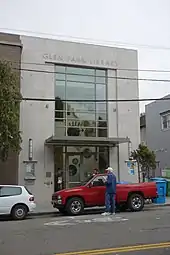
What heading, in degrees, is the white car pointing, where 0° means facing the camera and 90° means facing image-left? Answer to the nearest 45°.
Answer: approximately 90°

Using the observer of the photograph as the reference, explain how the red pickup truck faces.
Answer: facing to the left of the viewer

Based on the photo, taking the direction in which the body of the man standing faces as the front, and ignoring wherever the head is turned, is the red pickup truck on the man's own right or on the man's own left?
on the man's own right

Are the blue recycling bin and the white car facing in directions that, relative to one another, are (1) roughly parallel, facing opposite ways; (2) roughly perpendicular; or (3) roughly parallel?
roughly perpendicular

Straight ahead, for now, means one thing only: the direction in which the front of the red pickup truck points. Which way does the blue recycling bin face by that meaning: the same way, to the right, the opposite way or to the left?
to the left

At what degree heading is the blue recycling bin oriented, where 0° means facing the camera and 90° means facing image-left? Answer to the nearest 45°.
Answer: approximately 0°

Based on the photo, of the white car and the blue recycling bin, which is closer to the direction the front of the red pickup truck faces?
the white car

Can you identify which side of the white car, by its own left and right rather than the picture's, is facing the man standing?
back
